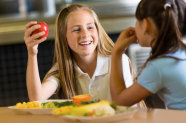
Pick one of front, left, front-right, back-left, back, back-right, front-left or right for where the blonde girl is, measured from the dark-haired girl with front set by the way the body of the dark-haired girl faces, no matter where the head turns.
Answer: front

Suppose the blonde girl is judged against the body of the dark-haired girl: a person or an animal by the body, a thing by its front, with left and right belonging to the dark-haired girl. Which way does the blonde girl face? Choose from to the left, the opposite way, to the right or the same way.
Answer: the opposite way

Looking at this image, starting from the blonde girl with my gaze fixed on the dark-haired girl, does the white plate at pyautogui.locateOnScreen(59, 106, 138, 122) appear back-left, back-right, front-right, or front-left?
front-right

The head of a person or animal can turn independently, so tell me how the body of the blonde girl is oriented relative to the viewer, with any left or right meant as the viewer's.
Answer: facing the viewer and to the right of the viewer

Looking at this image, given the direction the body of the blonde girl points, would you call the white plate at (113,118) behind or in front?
in front

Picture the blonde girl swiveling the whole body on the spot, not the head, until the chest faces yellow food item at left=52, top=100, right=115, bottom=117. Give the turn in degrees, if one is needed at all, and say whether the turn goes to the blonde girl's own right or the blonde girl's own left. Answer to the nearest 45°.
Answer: approximately 45° to the blonde girl's own right

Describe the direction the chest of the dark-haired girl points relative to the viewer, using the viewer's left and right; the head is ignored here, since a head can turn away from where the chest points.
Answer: facing away from the viewer and to the left of the viewer

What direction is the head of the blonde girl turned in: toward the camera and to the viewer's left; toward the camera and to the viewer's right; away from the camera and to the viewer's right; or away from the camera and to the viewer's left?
toward the camera and to the viewer's right

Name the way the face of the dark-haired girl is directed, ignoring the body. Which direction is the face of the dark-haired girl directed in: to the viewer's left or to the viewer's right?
to the viewer's left
